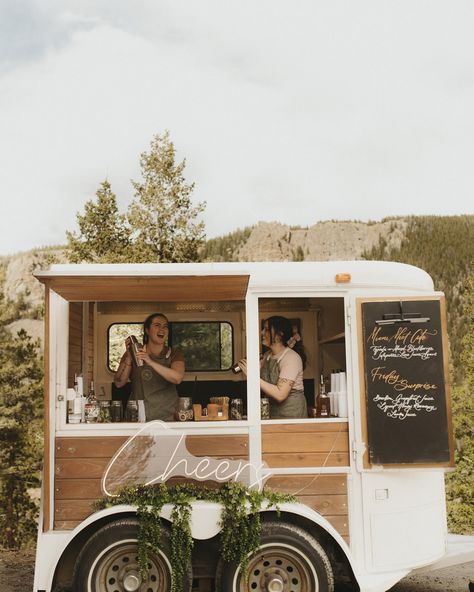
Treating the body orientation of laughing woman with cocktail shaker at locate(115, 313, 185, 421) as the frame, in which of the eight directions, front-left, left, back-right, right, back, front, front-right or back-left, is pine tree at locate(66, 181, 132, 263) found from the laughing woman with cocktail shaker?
back

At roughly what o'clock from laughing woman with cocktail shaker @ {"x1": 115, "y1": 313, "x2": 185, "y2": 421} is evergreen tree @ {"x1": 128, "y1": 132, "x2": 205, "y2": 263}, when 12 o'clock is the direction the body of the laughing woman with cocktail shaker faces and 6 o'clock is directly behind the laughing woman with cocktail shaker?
The evergreen tree is roughly at 6 o'clock from the laughing woman with cocktail shaker.

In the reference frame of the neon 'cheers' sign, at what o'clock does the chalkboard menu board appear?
The chalkboard menu board is roughly at 9 o'clock from the neon 'cheers' sign.

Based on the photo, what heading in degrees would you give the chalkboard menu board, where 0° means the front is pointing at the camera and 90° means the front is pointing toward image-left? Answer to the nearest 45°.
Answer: approximately 0°

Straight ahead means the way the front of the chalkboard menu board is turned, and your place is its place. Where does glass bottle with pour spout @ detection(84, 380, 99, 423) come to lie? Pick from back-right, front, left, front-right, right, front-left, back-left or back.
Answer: right

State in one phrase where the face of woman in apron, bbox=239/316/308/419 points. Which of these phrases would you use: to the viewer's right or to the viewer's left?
to the viewer's left

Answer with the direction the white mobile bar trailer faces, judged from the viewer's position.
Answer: facing to the right of the viewer

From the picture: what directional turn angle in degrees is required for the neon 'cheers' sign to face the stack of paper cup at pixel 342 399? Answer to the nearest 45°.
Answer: approximately 90° to its left
